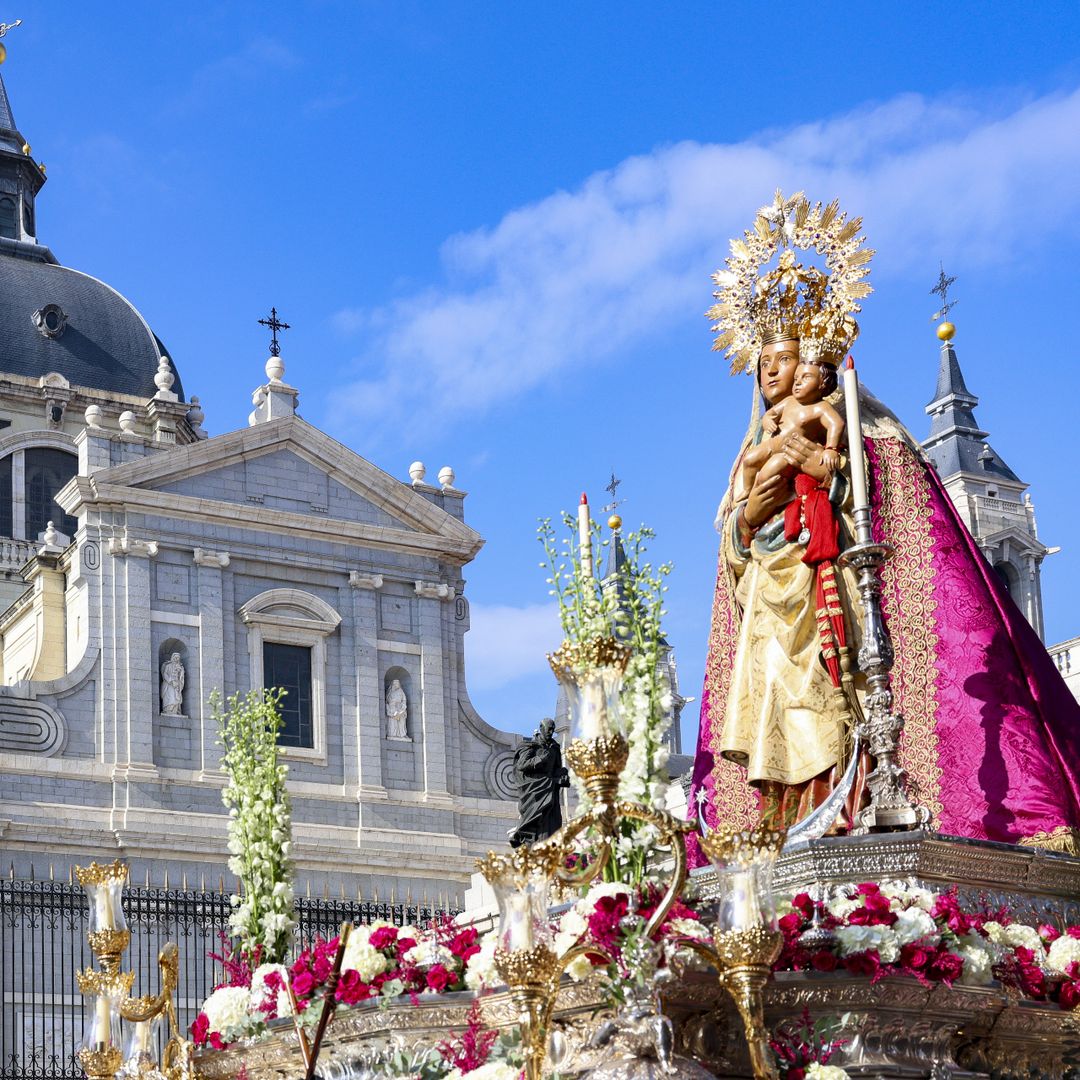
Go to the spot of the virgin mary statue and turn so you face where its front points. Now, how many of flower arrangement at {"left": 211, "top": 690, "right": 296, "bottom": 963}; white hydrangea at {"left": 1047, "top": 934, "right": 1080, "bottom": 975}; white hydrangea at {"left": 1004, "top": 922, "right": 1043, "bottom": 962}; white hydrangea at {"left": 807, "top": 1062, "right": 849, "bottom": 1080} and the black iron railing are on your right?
2

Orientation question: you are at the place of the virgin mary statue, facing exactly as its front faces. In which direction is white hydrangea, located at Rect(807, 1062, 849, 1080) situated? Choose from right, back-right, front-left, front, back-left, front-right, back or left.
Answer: front-left

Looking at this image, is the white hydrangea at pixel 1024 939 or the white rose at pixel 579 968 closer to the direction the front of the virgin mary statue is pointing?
the white rose

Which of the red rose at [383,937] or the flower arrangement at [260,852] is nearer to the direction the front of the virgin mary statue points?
the red rose

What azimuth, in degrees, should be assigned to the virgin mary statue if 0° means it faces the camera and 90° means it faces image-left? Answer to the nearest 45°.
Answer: approximately 45°

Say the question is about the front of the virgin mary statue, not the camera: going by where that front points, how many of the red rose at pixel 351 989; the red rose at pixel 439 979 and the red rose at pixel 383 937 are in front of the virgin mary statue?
3

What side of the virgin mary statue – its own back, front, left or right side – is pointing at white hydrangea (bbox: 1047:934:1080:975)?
left

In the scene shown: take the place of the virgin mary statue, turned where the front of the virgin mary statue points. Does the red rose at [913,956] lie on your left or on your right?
on your left

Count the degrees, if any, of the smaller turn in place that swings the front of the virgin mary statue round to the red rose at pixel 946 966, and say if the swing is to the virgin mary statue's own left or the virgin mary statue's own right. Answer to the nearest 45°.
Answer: approximately 45° to the virgin mary statue's own left

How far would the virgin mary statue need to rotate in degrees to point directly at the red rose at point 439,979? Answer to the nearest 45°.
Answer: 0° — it already faces it

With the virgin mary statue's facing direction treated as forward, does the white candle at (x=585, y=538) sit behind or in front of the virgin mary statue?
in front

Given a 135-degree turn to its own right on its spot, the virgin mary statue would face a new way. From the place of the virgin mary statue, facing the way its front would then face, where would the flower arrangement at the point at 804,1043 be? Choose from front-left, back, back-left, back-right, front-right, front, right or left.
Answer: back

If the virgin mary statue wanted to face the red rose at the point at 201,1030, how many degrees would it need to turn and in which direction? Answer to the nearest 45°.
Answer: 0° — it already faces it

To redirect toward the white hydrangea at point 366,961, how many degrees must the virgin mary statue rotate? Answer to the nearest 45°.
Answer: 0° — it already faces it

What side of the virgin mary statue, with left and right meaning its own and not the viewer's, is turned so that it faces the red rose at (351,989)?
front

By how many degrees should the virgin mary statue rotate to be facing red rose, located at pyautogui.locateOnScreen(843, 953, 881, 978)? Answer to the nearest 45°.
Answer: approximately 45° to its left

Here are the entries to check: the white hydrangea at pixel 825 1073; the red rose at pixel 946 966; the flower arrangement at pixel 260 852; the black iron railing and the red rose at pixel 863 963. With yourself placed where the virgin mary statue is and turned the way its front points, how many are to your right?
2

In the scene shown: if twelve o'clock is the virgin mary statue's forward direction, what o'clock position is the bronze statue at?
The bronze statue is roughly at 4 o'clock from the virgin mary statue.
